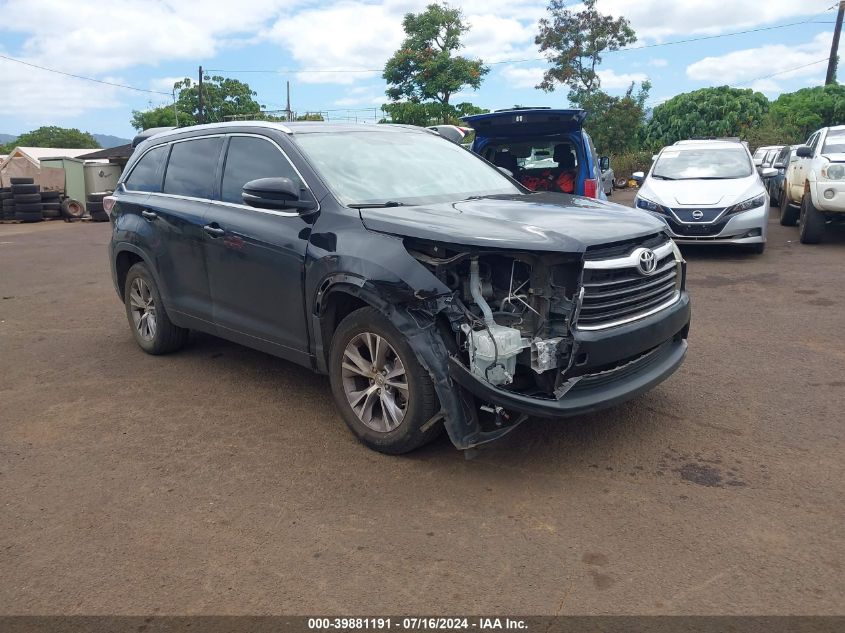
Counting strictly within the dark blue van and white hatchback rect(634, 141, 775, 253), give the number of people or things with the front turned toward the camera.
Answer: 1

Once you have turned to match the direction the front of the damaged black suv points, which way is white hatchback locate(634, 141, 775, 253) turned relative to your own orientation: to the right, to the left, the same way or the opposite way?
to the right

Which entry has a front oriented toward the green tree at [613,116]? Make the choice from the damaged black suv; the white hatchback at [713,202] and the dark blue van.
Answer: the dark blue van

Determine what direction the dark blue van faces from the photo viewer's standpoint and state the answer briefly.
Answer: facing away from the viewer

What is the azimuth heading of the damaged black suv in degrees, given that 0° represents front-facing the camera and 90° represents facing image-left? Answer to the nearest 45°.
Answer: approximately 315°

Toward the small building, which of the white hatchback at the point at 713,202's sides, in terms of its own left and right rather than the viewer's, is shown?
right

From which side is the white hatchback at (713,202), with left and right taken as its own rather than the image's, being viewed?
front

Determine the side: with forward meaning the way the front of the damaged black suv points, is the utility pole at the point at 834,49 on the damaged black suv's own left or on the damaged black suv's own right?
on the damaged black suv's own left

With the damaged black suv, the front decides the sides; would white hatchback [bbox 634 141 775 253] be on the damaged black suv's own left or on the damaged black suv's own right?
on the damaged black suv's own left

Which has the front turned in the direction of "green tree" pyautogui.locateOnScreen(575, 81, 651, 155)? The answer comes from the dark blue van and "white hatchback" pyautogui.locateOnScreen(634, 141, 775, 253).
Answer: the dark blue van

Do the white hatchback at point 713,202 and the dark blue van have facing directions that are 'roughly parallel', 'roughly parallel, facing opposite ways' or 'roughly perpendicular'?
roughly parallel, facing opposite ways

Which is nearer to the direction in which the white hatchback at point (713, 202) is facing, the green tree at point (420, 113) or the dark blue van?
the dark blue van

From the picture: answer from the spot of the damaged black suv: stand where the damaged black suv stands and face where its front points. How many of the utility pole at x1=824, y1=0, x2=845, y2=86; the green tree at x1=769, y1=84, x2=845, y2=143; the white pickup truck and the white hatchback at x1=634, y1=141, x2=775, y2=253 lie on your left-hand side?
4

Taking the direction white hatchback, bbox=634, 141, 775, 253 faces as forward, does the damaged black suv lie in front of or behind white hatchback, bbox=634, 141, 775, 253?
in front

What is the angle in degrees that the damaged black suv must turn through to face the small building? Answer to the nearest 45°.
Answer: approximately 180°

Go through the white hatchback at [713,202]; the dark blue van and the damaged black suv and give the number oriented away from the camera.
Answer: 1

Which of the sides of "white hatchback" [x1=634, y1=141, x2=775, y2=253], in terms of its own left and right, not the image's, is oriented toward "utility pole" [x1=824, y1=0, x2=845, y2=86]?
back

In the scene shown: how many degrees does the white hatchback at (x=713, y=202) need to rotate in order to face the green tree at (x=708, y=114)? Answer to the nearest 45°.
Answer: approximately 180°
